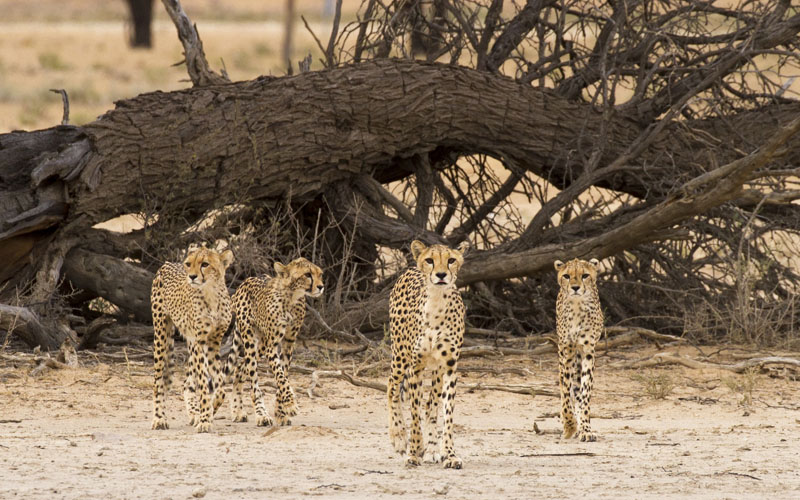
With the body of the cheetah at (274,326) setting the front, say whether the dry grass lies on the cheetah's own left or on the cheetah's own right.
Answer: on the cheetah's own left

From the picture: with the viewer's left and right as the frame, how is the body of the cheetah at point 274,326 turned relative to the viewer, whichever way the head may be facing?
facing the viewer and to the right of the viewer

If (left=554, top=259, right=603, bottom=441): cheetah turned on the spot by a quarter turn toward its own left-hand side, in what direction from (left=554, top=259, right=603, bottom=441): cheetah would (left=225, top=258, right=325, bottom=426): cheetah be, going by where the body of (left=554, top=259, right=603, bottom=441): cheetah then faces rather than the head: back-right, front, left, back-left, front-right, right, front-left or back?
back

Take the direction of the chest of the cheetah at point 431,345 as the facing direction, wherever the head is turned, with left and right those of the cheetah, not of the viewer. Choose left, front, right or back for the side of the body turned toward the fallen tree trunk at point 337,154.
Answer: back

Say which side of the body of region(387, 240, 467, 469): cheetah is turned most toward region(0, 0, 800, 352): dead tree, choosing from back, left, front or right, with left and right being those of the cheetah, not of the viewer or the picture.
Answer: back

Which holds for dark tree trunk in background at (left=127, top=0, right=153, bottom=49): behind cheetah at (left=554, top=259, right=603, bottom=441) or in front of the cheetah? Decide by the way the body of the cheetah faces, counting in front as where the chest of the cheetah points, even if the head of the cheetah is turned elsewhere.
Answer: behind

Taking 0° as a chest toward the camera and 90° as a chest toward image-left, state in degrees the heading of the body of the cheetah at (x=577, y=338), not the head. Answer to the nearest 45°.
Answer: approximately 0°

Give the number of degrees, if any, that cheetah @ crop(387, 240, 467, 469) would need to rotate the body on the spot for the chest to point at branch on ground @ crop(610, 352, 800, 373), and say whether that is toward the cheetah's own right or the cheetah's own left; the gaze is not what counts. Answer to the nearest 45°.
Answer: approximately 135° to the cheetah's own left

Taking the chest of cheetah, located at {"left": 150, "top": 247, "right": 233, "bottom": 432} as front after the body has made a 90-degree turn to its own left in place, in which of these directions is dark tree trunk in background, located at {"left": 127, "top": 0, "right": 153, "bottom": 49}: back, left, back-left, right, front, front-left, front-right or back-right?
front-left

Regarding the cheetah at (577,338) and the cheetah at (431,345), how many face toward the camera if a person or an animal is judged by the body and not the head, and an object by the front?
2
